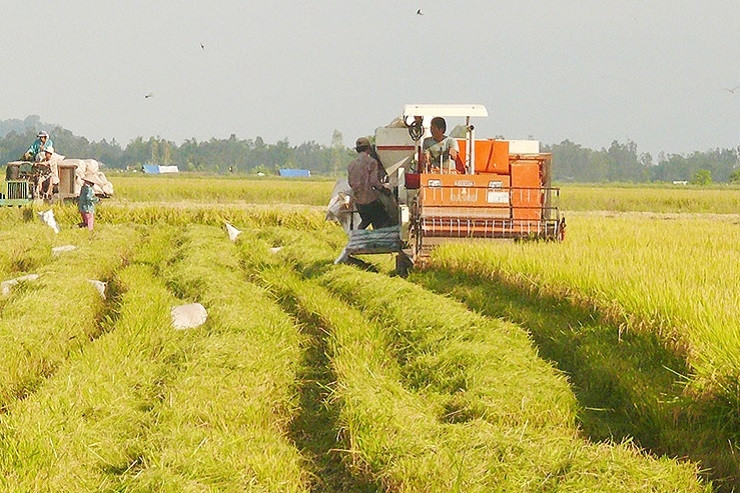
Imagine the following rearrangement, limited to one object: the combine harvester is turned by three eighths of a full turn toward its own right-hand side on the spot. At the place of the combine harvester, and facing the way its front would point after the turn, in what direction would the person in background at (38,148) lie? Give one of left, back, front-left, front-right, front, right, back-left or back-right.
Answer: front

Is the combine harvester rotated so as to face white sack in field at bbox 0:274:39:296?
no

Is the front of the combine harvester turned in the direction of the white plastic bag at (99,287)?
no

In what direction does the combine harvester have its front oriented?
toward the camera

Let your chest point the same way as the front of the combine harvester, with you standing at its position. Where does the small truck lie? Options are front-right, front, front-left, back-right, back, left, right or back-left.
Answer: back-right

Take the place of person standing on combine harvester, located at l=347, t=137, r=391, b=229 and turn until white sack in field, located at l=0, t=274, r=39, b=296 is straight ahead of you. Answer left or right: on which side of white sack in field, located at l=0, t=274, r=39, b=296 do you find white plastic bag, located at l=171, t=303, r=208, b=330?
left

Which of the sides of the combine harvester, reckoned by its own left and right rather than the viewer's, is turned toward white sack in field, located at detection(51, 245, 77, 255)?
right

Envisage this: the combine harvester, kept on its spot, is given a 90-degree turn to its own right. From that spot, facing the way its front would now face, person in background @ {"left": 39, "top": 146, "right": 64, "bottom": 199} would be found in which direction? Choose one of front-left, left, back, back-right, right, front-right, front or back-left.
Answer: front-right
